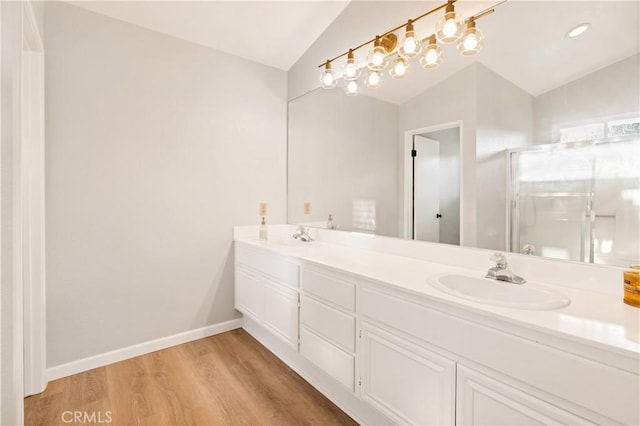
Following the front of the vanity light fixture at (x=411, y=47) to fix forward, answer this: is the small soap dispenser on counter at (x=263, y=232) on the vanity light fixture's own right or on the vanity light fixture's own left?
on the vanity light fixture's own right

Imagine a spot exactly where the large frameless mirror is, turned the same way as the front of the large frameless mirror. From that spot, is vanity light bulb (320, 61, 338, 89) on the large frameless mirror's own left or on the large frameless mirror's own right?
on the large frameless mirror's own right
